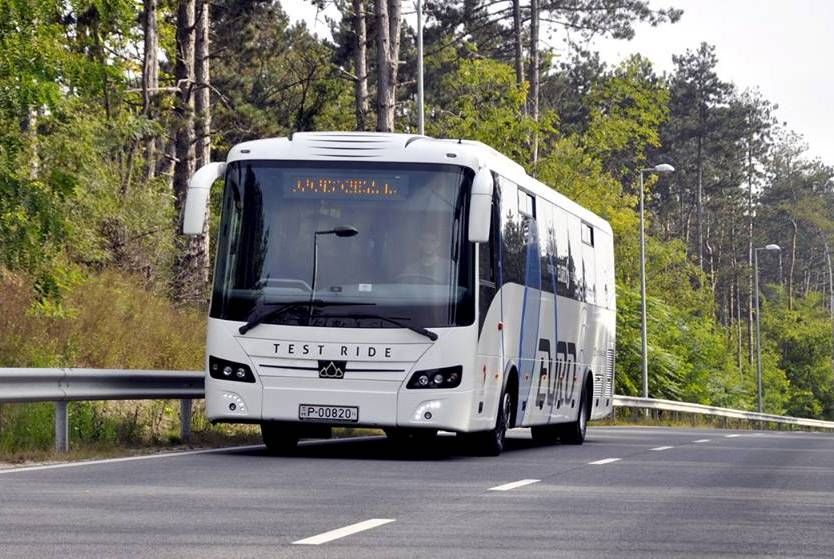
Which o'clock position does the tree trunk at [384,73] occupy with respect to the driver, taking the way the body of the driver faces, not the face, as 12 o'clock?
The tree trunk is roughly at 6 o'clock from the driver.

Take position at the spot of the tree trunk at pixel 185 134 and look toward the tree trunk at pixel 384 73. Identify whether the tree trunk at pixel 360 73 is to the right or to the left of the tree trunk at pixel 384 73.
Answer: left

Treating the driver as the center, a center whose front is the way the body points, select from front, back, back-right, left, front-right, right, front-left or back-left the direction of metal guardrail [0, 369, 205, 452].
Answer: right

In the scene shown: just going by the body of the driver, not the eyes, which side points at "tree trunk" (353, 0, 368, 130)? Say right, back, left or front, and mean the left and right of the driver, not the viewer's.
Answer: back

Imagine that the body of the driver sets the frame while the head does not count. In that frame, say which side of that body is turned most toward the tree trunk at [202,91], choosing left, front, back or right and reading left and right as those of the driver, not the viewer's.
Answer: back

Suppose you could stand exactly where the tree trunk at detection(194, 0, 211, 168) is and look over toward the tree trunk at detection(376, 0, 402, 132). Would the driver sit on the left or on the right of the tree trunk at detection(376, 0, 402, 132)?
right

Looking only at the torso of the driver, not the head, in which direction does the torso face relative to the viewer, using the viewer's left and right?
facing the viewer
